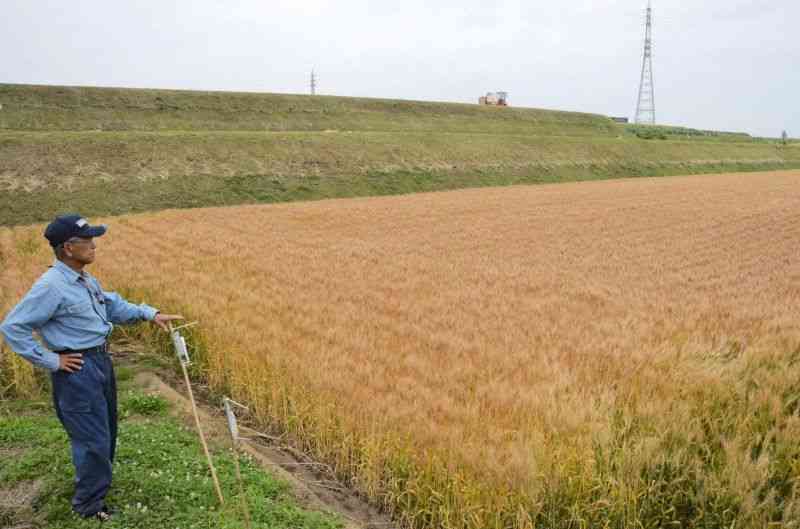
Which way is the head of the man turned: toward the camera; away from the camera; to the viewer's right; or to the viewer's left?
to the viewer's right

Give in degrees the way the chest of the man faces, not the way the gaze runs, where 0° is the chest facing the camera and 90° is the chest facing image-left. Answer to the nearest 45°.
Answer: approximately 315°
